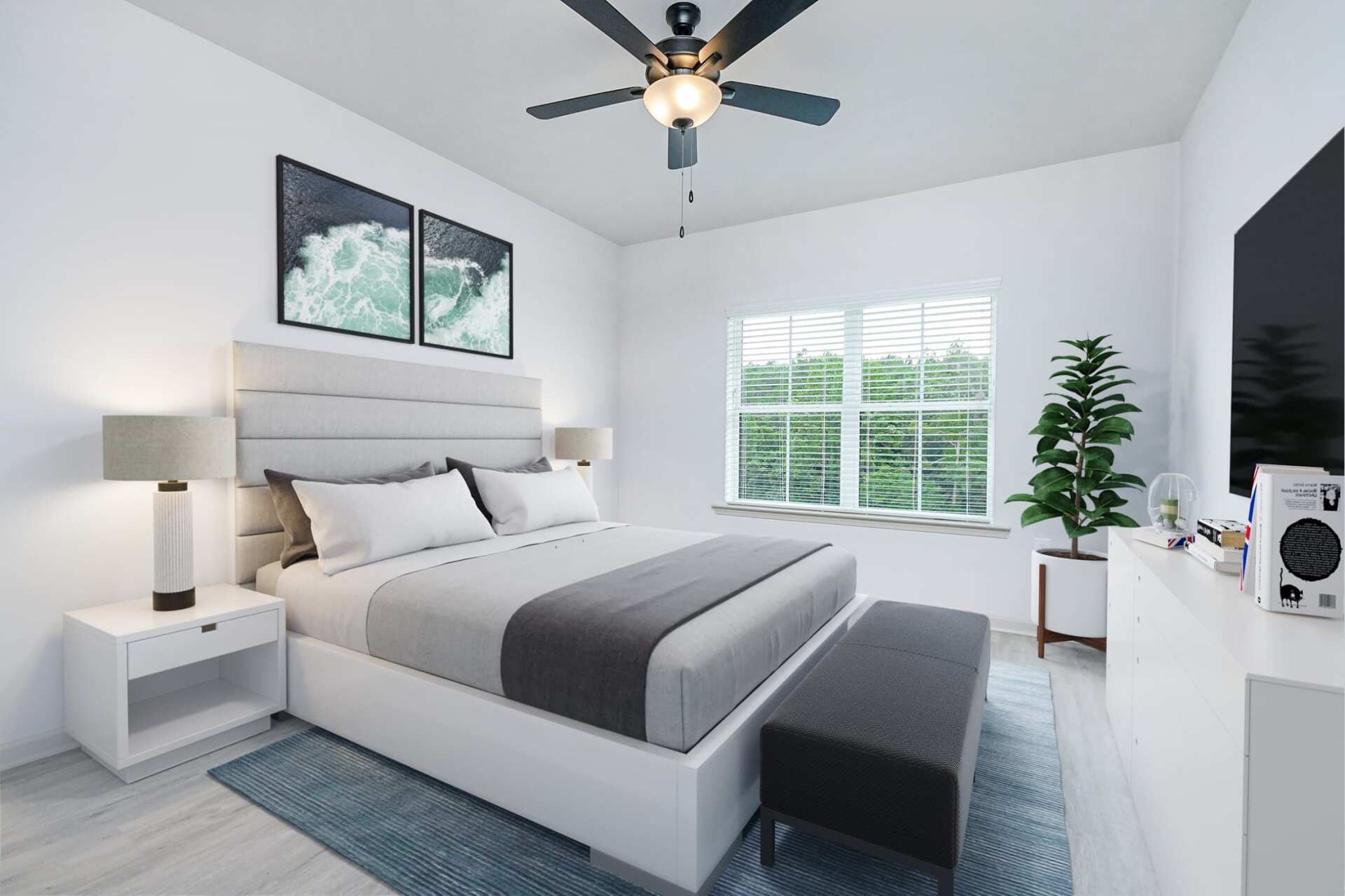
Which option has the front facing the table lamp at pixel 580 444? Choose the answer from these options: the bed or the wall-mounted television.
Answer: the wall-mounted television

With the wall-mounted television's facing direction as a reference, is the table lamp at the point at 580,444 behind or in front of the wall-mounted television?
in front

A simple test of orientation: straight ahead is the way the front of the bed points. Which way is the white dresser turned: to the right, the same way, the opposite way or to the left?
the opposite way

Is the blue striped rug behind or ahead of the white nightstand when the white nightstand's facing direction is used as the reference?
ahead

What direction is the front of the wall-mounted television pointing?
to the viewer's left

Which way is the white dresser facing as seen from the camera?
to the viewer's left

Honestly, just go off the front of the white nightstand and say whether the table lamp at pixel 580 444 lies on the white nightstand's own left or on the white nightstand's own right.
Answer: on the white nightstand's own left

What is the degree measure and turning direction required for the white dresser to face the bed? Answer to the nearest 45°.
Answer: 0° — it already faces it

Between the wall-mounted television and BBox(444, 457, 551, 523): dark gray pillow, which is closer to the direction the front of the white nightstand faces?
the wall-mounted television

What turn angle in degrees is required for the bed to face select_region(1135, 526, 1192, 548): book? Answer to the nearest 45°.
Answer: approximately 45° to its left

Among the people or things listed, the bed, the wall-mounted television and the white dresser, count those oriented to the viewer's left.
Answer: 2

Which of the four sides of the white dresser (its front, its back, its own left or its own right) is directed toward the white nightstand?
front

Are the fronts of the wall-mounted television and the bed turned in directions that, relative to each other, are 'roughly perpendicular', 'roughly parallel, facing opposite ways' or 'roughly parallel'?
roughly parallel, facing opposite ways

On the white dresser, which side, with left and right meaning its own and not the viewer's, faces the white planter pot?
right

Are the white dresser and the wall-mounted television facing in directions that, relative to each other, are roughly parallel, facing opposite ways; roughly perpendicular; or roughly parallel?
roughly parallel

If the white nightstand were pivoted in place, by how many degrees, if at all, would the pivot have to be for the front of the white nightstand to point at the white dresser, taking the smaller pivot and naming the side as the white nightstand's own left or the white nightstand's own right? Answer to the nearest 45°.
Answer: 0° — it already faces it
